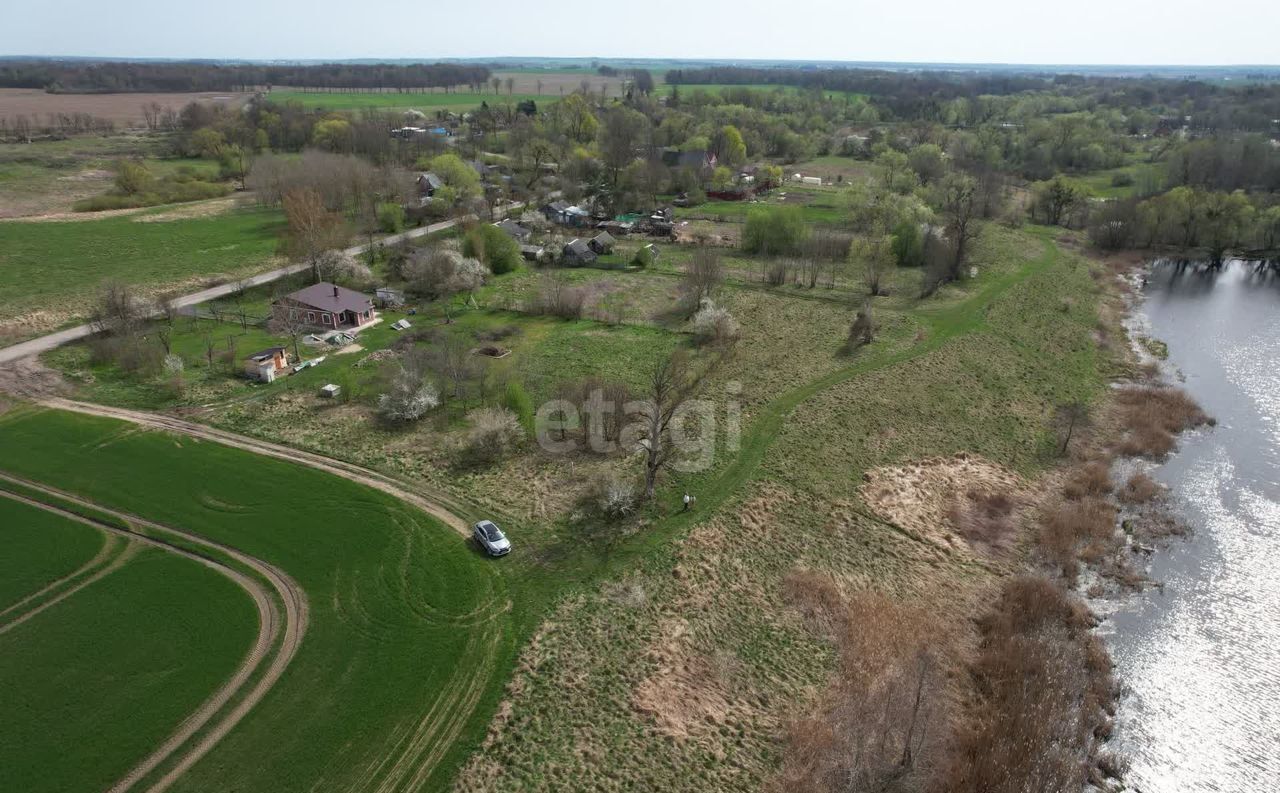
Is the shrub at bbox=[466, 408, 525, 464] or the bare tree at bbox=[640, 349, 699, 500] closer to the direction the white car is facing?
the bare tree

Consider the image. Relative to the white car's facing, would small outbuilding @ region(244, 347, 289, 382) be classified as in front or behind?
behind

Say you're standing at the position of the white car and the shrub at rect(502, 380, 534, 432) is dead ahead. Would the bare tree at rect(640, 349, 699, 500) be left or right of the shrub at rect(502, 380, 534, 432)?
right

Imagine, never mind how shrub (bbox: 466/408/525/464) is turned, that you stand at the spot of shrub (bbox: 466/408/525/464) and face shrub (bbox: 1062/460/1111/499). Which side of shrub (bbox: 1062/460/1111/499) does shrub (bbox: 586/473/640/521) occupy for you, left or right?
right

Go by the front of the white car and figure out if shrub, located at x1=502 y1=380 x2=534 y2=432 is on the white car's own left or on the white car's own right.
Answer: on the white car's own left

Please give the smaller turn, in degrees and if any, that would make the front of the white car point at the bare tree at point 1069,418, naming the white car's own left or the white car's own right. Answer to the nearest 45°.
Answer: approximately 45° to the white car's own left

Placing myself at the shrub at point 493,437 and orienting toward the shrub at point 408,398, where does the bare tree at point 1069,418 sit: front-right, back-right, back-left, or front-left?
back-right

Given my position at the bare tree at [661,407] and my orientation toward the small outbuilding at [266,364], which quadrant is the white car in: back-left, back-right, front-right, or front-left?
front-left

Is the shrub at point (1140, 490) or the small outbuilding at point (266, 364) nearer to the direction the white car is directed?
the shrub

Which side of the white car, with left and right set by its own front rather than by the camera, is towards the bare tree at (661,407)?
left

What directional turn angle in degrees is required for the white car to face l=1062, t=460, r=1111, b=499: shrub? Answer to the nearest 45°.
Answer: approximately 45° to its left

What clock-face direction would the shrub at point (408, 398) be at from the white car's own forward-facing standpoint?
The shrub is roughly at 7 o'clock from the white car.

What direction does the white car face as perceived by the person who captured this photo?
facing the viewer and to the right of the viewer

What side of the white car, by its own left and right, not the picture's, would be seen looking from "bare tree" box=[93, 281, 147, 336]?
back

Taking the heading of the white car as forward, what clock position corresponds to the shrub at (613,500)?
The shrub is roughly at 10 o'clock from the white car.

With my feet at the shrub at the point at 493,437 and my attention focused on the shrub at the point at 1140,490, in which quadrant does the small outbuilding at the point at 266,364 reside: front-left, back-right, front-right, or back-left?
back-left

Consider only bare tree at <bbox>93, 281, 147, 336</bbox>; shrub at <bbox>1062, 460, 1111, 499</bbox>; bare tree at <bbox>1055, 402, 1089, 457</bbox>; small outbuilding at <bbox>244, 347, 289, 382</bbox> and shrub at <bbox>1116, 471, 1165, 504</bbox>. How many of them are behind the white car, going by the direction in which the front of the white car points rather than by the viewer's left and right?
2

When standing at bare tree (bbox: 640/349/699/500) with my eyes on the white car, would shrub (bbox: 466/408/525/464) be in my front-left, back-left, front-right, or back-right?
front-right

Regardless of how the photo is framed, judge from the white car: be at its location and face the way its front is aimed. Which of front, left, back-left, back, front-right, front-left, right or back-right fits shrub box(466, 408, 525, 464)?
back-left
